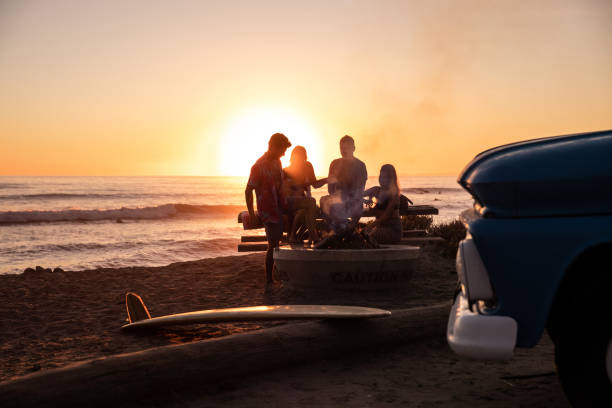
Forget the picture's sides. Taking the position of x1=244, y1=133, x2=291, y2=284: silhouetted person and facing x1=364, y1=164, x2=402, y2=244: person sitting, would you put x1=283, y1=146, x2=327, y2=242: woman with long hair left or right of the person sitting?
left

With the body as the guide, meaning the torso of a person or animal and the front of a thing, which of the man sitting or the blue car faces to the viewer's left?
the blue car

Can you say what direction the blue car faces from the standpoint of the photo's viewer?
facing to the left of the viewer

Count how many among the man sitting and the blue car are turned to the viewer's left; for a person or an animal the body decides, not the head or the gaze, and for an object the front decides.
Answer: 1

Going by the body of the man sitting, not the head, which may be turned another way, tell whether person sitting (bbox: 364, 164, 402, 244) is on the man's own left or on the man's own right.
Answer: on the man's own left

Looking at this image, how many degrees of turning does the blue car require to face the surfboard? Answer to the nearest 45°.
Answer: approximately 45° to its right

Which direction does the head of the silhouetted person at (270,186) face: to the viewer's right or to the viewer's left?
to the viewer's right

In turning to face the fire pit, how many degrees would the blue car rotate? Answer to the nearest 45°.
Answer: approximately 45° to its right
